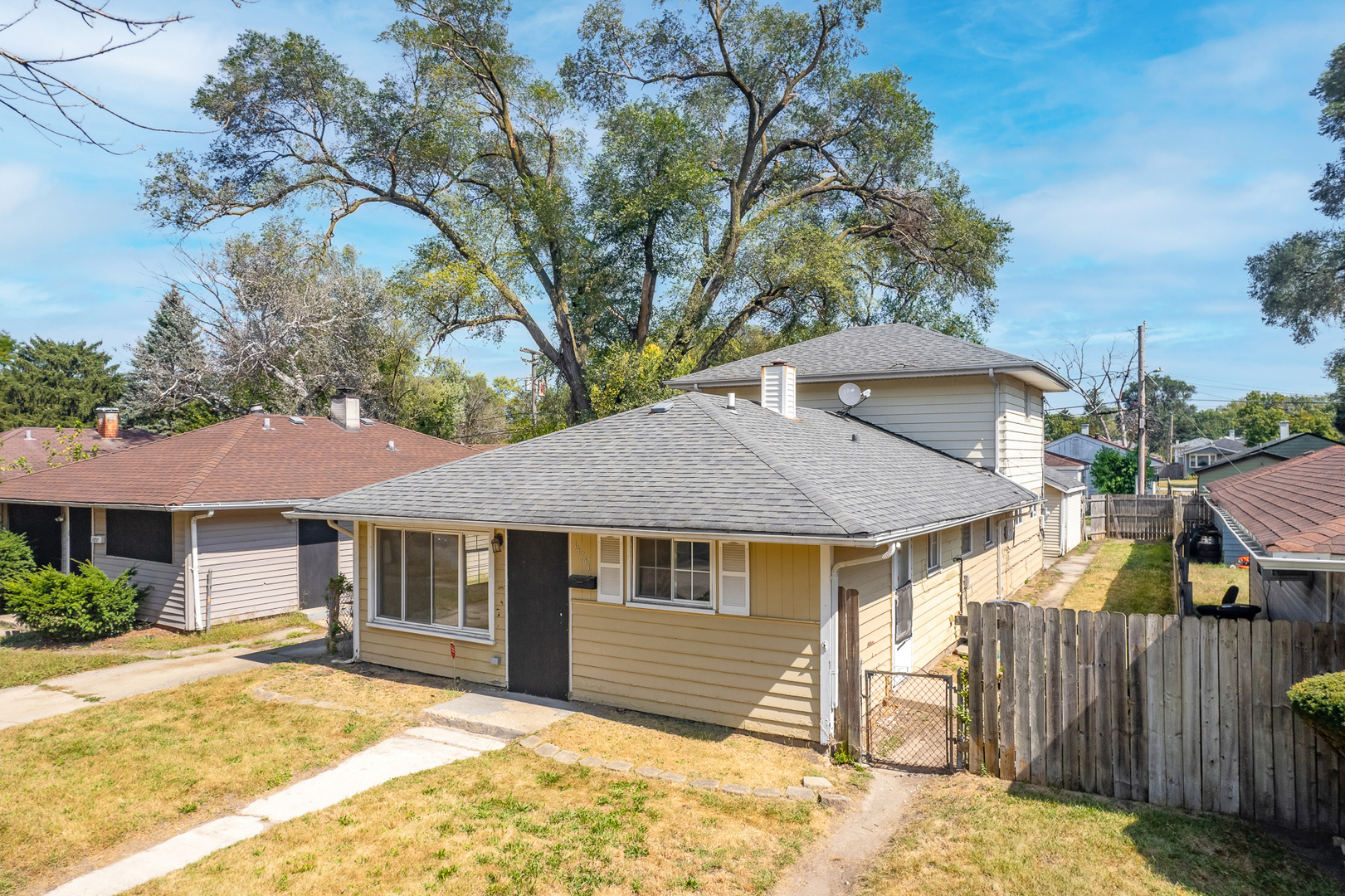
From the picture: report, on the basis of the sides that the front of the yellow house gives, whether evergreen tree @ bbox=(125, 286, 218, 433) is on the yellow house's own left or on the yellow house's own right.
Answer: on the yellow house's own right

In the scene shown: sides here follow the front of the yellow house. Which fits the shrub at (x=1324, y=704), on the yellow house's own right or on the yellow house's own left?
on the yellow house's own left

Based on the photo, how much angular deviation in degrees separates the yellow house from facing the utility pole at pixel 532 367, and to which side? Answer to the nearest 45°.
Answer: approximately 135° to its right

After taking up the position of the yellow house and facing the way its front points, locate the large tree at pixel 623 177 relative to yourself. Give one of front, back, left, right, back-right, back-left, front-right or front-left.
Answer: back-right

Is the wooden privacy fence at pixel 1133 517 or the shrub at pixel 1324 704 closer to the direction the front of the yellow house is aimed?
the shrub

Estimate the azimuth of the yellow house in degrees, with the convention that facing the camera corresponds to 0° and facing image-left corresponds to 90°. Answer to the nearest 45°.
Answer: approximately 45°

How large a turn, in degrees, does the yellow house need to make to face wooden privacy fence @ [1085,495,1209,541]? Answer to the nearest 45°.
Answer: approximately 180°

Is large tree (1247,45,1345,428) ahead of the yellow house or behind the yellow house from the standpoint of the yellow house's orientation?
behind

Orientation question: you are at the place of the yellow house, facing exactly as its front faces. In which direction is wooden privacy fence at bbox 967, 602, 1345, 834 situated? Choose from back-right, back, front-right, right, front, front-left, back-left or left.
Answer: left

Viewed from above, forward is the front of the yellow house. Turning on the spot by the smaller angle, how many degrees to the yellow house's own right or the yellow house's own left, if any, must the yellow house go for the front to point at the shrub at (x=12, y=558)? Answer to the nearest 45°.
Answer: approximately 90° to the yellow house's own right

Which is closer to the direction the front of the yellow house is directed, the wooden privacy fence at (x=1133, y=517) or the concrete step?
the concrete step
